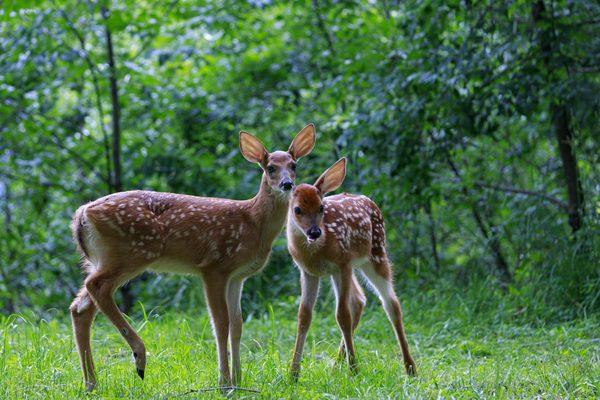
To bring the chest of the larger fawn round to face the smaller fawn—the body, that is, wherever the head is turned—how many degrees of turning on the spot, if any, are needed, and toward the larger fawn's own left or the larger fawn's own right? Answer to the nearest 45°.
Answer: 0° — it already faces it

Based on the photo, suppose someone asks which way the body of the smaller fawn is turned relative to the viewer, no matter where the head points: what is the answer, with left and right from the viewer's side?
facing the viewer and to the left of the viewer

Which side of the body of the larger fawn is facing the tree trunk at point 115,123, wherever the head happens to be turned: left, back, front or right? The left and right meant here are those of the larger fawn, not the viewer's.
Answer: left

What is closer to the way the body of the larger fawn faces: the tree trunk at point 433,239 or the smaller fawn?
the smaller fawn

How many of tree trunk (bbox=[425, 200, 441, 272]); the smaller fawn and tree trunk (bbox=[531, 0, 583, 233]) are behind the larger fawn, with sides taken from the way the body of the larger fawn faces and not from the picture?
0

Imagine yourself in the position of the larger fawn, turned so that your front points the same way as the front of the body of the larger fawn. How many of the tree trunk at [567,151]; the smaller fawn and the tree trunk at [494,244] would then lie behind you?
0

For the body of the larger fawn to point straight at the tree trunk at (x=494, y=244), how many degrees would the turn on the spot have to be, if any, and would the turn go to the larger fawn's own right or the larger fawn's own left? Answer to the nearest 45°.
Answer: approximately 45° to the larger fawn's own left

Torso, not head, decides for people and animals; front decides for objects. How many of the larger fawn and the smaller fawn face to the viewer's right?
1

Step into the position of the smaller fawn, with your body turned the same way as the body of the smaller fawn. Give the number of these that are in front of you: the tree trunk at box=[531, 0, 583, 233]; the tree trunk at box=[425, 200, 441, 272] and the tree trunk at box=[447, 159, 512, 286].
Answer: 0

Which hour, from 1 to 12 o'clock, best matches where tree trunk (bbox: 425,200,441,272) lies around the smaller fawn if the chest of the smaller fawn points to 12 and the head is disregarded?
The tree trunk is roughly at 5 o'clock from the smaller fawn.

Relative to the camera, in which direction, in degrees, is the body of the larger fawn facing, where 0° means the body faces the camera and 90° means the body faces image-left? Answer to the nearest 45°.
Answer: approximately 270°
